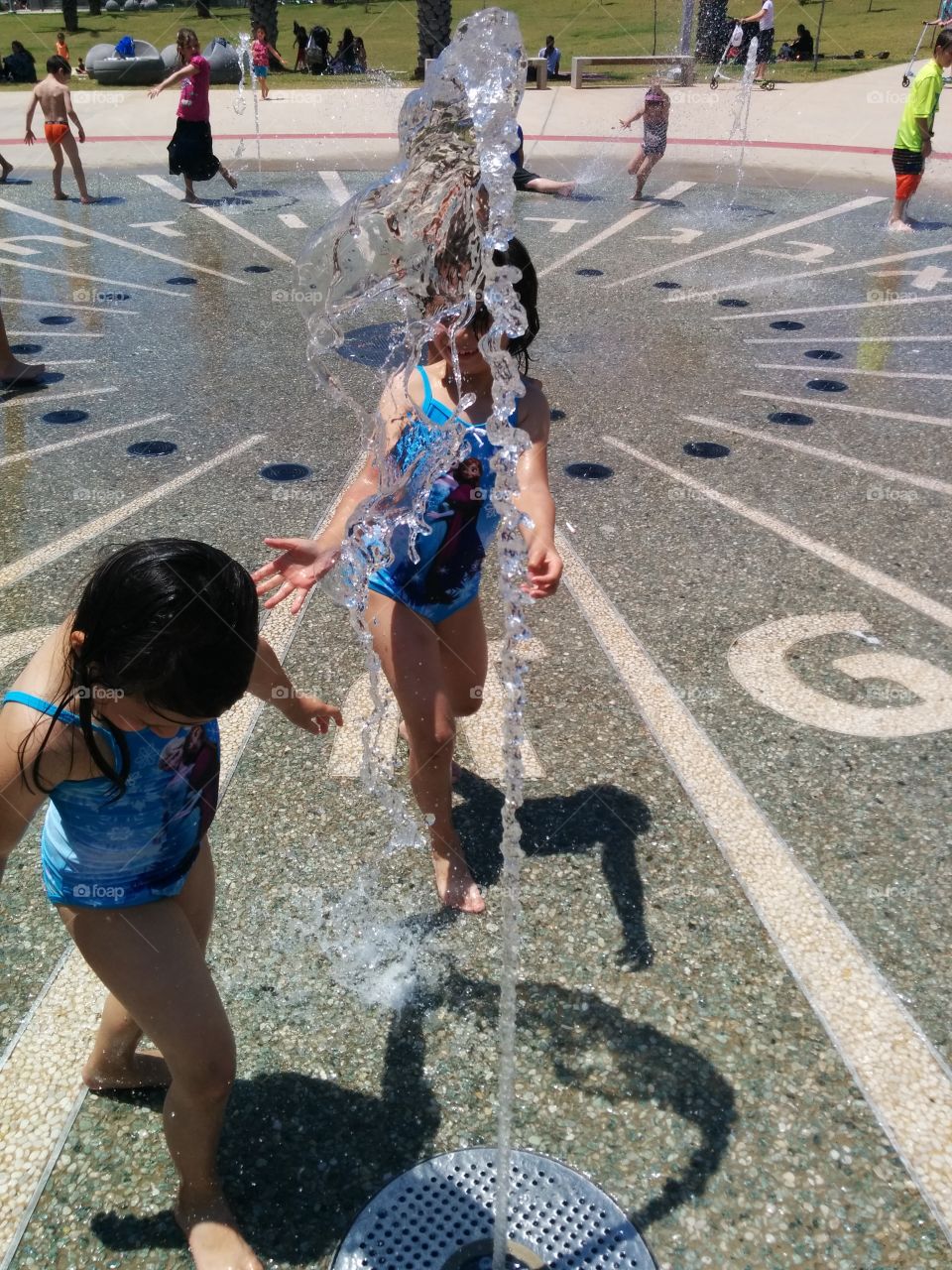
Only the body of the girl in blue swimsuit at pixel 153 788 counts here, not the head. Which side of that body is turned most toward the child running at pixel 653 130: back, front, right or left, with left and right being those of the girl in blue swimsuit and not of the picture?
left

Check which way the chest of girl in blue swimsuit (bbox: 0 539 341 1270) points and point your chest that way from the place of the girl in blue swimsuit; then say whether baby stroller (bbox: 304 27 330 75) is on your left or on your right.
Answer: on your left

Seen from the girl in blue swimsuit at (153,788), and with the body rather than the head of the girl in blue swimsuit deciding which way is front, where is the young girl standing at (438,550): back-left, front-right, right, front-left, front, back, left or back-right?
left

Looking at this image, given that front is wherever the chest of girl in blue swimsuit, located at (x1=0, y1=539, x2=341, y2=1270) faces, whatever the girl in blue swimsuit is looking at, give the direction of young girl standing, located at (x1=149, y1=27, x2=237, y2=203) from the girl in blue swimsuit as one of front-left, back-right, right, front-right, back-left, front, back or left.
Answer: back-left

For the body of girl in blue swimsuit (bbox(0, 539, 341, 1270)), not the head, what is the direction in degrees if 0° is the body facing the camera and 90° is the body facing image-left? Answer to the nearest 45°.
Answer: approximately 315°

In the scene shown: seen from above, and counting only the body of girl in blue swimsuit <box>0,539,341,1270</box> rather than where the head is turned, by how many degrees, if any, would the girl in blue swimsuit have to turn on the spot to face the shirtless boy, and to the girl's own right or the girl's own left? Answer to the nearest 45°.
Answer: approximately 135° to the girl's own left

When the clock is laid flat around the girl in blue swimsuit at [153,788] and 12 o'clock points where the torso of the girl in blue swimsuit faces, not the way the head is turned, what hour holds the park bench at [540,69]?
The park bench is roughly at 8 o'clock from the girl in blue swimsuit.

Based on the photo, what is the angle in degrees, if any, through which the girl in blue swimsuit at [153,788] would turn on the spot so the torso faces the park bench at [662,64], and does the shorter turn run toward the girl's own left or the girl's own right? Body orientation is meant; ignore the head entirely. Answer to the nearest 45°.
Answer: approximately 90° to the girl's own left

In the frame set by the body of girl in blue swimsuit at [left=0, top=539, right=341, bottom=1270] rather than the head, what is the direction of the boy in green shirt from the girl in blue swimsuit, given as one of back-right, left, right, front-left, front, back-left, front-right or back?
left
